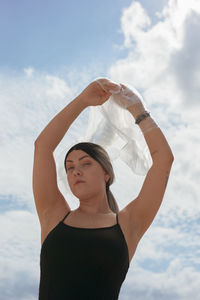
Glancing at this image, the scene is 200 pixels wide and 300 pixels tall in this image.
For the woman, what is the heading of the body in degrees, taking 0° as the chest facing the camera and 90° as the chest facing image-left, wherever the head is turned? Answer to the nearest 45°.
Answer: approximately 0°
